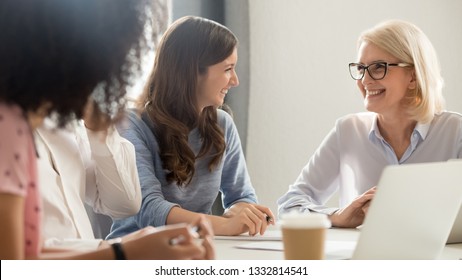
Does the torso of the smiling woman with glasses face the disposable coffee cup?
yes

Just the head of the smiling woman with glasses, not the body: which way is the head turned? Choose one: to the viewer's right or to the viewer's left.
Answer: to the viewer's left

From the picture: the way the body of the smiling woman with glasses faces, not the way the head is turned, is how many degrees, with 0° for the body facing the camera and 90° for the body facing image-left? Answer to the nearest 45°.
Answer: approximately 0°

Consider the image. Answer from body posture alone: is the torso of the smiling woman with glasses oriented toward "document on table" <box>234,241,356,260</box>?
yes

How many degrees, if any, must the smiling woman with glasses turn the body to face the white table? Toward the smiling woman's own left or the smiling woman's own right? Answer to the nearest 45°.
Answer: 0° — they already face it
